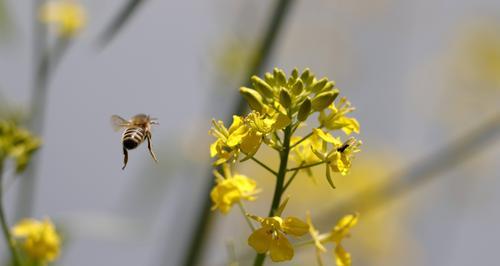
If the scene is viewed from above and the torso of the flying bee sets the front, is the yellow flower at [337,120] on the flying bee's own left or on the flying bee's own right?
on the flying bee's own right

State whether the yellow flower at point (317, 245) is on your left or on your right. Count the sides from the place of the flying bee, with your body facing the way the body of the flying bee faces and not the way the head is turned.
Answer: on your right

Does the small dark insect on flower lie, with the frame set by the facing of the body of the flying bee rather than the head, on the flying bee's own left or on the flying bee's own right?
on the flying bee's own right

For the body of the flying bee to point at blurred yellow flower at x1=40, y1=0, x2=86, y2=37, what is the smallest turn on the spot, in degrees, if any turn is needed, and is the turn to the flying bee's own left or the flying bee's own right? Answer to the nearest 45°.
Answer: approximately 45° to the flying bee's own left

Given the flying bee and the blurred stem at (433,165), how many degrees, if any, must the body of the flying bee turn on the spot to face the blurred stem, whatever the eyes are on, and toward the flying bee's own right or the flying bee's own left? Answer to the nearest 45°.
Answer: approximately 45° to the flying bee's own right

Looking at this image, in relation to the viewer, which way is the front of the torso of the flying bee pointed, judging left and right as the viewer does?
facing away from the viewer and to the right of the viewer

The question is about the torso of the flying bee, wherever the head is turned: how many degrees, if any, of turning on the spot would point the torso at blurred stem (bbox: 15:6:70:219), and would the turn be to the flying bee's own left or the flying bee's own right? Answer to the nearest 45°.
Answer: approximately 90° to the flying bee's own left

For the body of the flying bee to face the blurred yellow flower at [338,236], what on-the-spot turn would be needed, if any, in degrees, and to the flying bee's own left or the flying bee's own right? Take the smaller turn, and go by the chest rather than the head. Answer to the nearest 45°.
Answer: approximately 90° to the flying bee's own right
